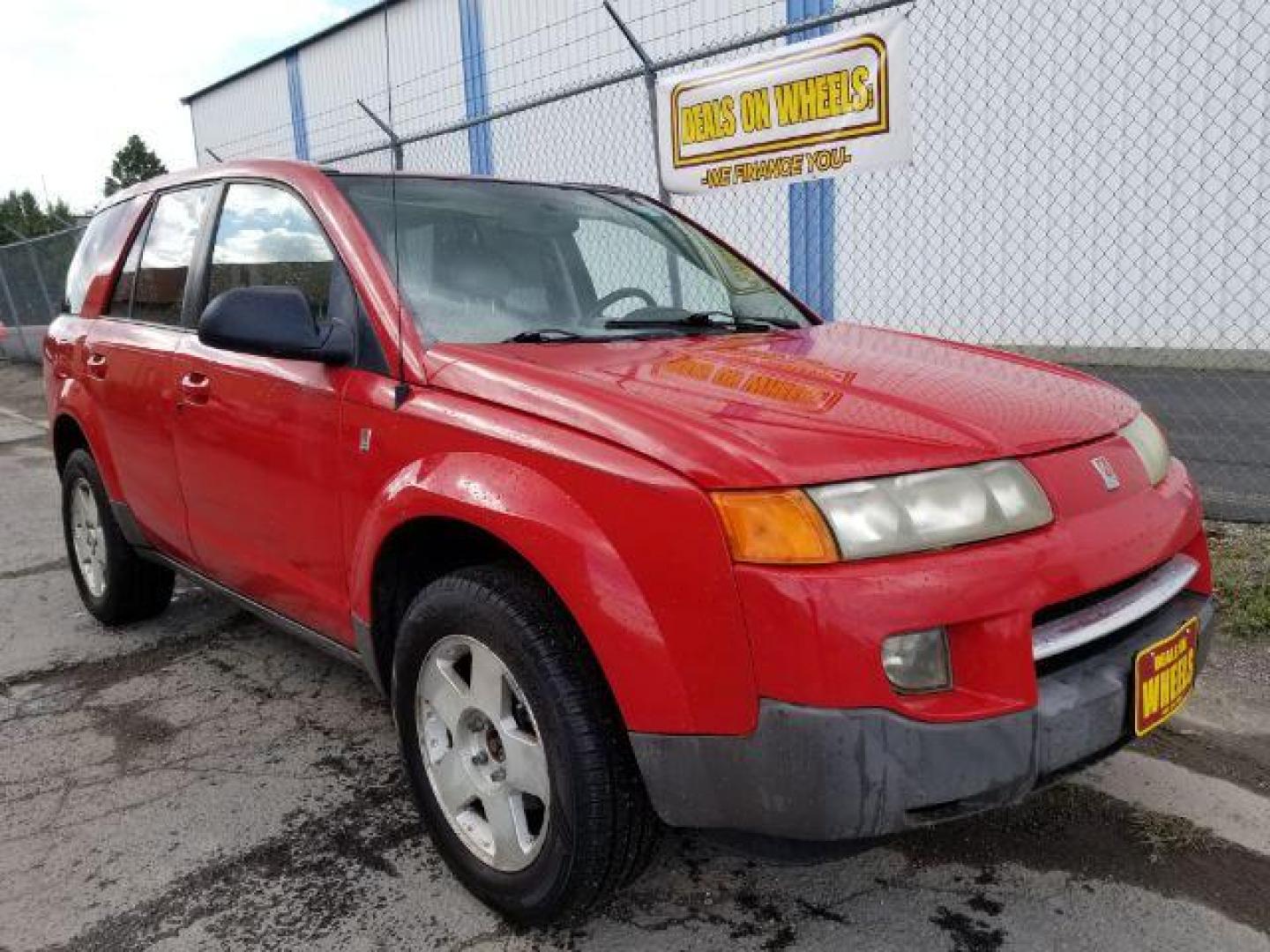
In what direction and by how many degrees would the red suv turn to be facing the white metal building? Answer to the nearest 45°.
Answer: approximately 90° to its left

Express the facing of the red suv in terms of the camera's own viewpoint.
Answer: facing the viewer and to the right of the viewer

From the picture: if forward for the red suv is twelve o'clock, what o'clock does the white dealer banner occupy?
The white dealer banner is roughly at 8 o'clock from the red suv.
